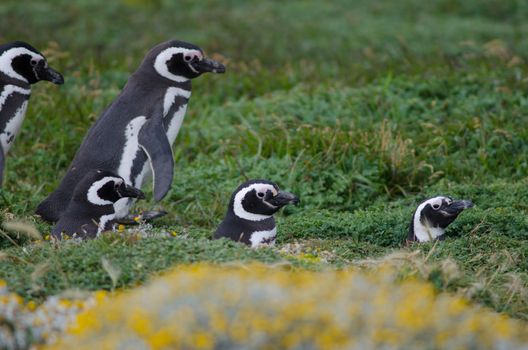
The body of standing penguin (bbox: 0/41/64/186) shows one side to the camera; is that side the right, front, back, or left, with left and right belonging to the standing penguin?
right

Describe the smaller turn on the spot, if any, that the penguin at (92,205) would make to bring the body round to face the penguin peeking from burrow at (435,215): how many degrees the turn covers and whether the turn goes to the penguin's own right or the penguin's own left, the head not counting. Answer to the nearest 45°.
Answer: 0° — it already faces it

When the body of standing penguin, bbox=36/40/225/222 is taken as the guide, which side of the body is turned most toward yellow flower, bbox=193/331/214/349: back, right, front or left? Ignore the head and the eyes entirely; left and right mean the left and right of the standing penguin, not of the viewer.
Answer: right

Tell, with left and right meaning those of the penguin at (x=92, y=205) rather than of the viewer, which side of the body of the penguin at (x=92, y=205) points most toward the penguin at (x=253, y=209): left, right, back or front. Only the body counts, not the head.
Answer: front

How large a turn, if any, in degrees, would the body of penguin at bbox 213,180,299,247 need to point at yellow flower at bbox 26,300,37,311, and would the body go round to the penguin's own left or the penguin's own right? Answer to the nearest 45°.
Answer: approximately 135° to the penguin's own right

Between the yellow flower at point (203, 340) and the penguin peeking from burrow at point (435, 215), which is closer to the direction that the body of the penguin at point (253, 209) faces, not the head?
the penguin peeking from burrow

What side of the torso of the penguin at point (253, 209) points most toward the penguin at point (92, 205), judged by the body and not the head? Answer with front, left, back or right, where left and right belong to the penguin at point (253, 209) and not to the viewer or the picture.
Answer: back

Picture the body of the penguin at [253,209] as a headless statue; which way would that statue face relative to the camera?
to the viewer's right

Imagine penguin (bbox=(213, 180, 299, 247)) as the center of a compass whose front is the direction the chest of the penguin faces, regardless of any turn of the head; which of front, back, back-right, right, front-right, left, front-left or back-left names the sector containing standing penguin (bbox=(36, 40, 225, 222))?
back-left

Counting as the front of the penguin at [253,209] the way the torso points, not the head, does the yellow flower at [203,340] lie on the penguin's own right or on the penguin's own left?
on the penguin's own right

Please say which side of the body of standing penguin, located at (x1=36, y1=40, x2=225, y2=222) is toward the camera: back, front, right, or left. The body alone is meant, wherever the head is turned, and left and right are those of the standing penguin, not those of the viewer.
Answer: right

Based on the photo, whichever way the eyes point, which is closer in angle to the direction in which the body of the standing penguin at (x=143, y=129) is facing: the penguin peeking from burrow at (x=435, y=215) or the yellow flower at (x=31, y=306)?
the penguin peeking from burrow

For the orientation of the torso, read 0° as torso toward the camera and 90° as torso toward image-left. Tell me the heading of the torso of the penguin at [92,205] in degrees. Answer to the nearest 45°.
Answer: approximately 270°
